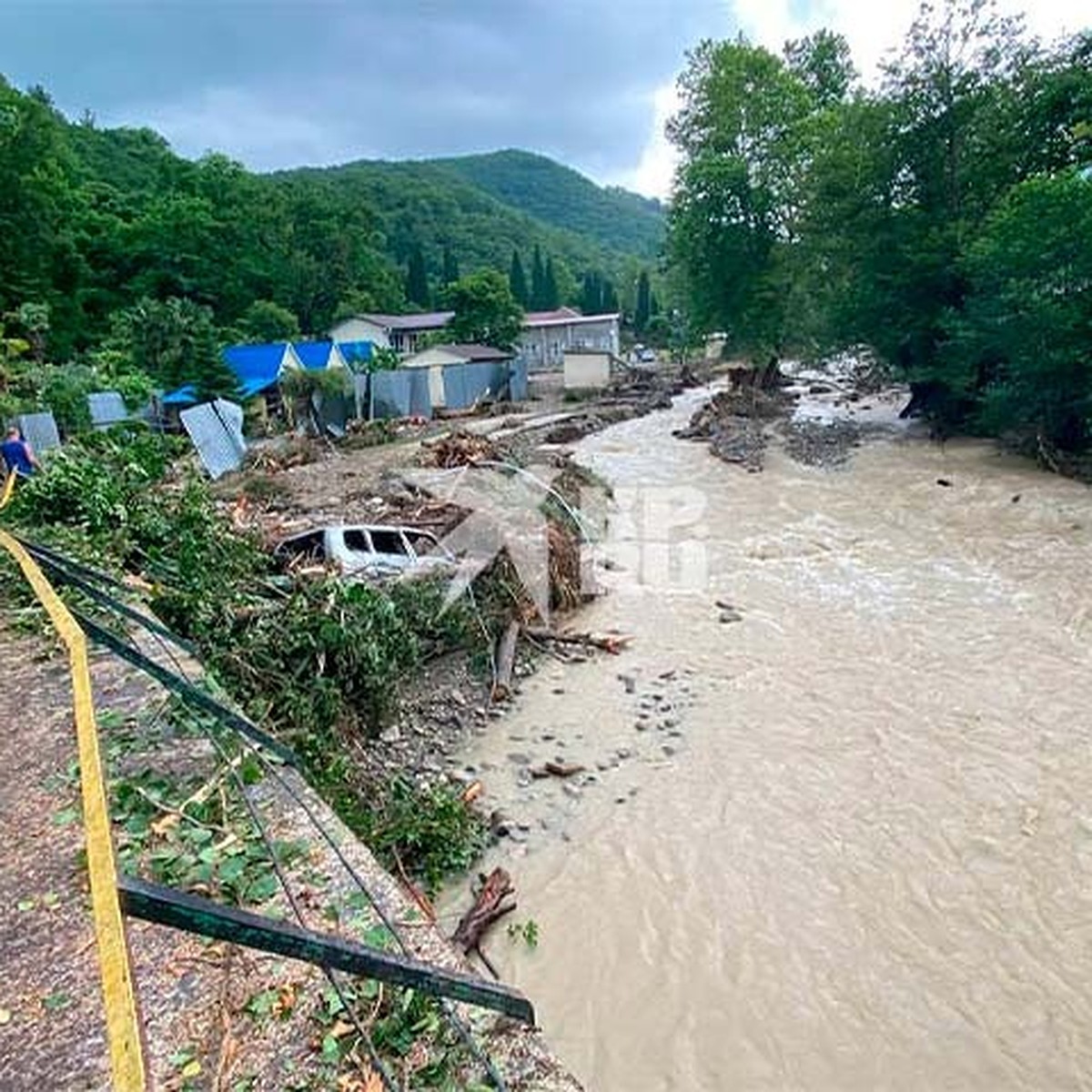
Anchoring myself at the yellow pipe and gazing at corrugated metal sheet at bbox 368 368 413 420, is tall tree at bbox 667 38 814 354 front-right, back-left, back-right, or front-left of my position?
front-right

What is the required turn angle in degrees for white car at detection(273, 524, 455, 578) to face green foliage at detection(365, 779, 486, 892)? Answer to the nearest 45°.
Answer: approximately 135° to its right

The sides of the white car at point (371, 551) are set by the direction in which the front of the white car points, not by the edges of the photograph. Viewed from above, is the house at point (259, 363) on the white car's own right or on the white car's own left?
on the white car's own left

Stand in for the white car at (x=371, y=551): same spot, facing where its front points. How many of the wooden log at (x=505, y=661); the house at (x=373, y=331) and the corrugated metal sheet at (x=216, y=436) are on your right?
1

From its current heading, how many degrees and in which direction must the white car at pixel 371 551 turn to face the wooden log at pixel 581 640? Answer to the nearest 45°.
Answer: approximately 45° to its right

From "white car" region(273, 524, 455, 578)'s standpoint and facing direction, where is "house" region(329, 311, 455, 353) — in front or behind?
in front

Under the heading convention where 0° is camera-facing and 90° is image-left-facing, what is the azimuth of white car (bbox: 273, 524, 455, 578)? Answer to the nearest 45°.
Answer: approximately 225°

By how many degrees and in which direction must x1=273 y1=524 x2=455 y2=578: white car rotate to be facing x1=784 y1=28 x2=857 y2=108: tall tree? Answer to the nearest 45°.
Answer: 0° — it already faces it

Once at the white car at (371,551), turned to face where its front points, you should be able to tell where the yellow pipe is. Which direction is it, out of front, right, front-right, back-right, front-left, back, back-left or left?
back-right

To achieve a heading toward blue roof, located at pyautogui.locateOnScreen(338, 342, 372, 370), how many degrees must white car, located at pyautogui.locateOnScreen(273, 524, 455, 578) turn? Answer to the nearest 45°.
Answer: approximately 45° to its left

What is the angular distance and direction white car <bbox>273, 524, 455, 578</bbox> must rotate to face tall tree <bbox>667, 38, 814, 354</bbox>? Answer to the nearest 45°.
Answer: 0° — it already faces it

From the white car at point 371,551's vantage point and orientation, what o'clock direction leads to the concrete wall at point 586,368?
The concrete wall is roughly at 11 o'clock from the white car.

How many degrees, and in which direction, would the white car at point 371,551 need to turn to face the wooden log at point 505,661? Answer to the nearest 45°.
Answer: approximately 90° to its right

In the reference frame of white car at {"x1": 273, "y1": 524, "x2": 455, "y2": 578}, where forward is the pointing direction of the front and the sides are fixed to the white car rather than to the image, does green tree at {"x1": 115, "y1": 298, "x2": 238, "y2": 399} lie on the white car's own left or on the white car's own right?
on the white car's own left

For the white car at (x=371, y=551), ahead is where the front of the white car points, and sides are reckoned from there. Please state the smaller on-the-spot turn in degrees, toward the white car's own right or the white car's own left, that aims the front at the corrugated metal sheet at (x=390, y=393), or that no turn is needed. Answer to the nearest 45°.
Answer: approximately 45° to the white car's own left

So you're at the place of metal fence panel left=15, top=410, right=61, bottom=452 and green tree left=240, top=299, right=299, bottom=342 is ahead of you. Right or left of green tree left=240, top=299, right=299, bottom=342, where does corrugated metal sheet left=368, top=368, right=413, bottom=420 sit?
right
